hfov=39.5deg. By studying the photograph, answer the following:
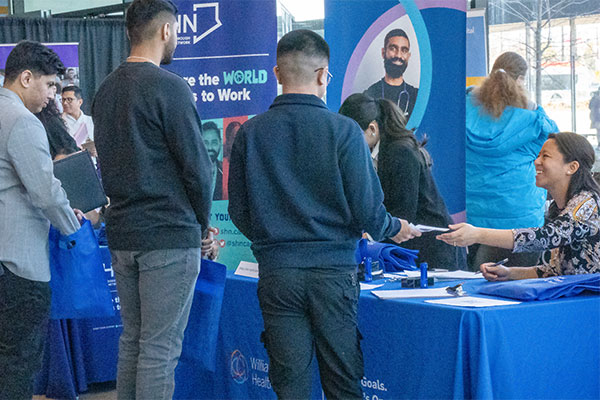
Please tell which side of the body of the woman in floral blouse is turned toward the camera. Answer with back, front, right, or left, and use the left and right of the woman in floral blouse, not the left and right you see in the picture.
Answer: left

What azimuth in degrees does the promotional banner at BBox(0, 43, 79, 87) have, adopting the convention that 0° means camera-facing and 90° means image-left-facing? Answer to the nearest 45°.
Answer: approximately 0°

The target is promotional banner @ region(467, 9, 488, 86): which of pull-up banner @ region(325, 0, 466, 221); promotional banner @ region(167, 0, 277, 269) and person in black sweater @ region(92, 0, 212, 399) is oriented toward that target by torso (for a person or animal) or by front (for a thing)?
the person in black sweater

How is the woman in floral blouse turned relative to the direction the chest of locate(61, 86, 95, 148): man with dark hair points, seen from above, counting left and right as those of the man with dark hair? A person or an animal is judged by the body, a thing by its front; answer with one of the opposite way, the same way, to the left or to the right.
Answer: to the right

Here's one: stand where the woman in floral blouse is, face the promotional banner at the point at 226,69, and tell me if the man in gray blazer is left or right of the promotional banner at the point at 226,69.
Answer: left

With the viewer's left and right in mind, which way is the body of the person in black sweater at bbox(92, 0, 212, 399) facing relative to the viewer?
facing away from the viewer and to the right of the viewer

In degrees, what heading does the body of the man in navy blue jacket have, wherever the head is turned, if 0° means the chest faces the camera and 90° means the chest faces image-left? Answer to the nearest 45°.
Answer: approximately 180°

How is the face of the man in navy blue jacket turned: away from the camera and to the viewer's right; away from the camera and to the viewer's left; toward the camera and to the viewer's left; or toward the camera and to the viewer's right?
away from the camera and to the viewer's right

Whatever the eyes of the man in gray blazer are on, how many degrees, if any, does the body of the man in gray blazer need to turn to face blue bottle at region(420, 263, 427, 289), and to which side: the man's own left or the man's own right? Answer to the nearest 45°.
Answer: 0° — they already face it

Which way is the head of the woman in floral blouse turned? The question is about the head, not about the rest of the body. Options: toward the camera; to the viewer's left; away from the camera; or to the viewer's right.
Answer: to the viewer's left
